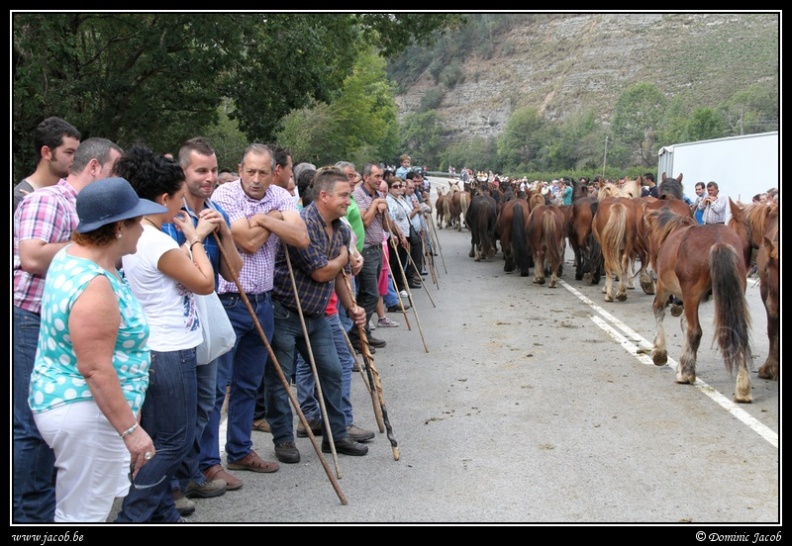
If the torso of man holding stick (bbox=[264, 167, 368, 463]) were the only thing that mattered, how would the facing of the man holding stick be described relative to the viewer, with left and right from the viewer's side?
facing the viewer and to the right of the viewer

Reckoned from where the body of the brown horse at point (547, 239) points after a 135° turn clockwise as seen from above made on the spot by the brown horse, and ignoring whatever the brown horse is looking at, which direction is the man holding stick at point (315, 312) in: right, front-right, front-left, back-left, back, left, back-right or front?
front-right

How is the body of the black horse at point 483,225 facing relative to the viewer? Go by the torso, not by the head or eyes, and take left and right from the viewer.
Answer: facing away from the viewer

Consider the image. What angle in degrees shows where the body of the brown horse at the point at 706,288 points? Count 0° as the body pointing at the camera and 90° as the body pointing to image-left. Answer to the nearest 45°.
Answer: approximately 135°

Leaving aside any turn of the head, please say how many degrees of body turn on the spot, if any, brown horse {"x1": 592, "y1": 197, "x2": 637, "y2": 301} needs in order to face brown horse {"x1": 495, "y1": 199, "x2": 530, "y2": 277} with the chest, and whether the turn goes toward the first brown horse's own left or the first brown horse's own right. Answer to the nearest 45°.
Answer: approximately 45° to the first brown horse's own left

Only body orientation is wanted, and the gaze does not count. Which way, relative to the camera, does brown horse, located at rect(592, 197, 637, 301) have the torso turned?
away from the camera

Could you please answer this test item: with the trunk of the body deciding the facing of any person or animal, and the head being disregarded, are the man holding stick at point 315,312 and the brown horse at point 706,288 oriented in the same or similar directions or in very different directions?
very different directions

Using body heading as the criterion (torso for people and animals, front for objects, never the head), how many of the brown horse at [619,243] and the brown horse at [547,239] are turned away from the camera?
2

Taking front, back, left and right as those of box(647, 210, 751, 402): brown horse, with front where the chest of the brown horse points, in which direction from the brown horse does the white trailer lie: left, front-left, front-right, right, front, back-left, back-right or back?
front-right

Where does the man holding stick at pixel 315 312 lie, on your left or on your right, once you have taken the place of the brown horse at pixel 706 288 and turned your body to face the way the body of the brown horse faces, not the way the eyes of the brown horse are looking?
on your left

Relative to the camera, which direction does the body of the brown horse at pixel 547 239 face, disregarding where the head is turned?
away from the camera

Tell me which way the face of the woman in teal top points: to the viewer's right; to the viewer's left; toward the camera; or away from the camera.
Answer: to the viewer's right
